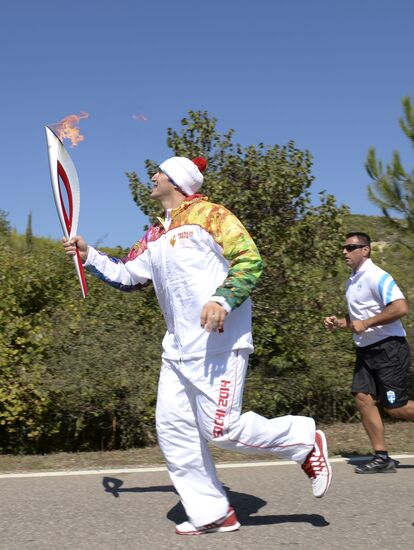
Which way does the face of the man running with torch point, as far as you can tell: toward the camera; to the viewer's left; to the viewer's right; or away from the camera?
to the viewer's left

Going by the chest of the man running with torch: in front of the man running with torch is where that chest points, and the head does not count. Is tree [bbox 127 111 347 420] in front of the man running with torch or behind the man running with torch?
behind

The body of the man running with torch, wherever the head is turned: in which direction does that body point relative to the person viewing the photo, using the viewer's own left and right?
facing the viewer and to the left of the viewer
